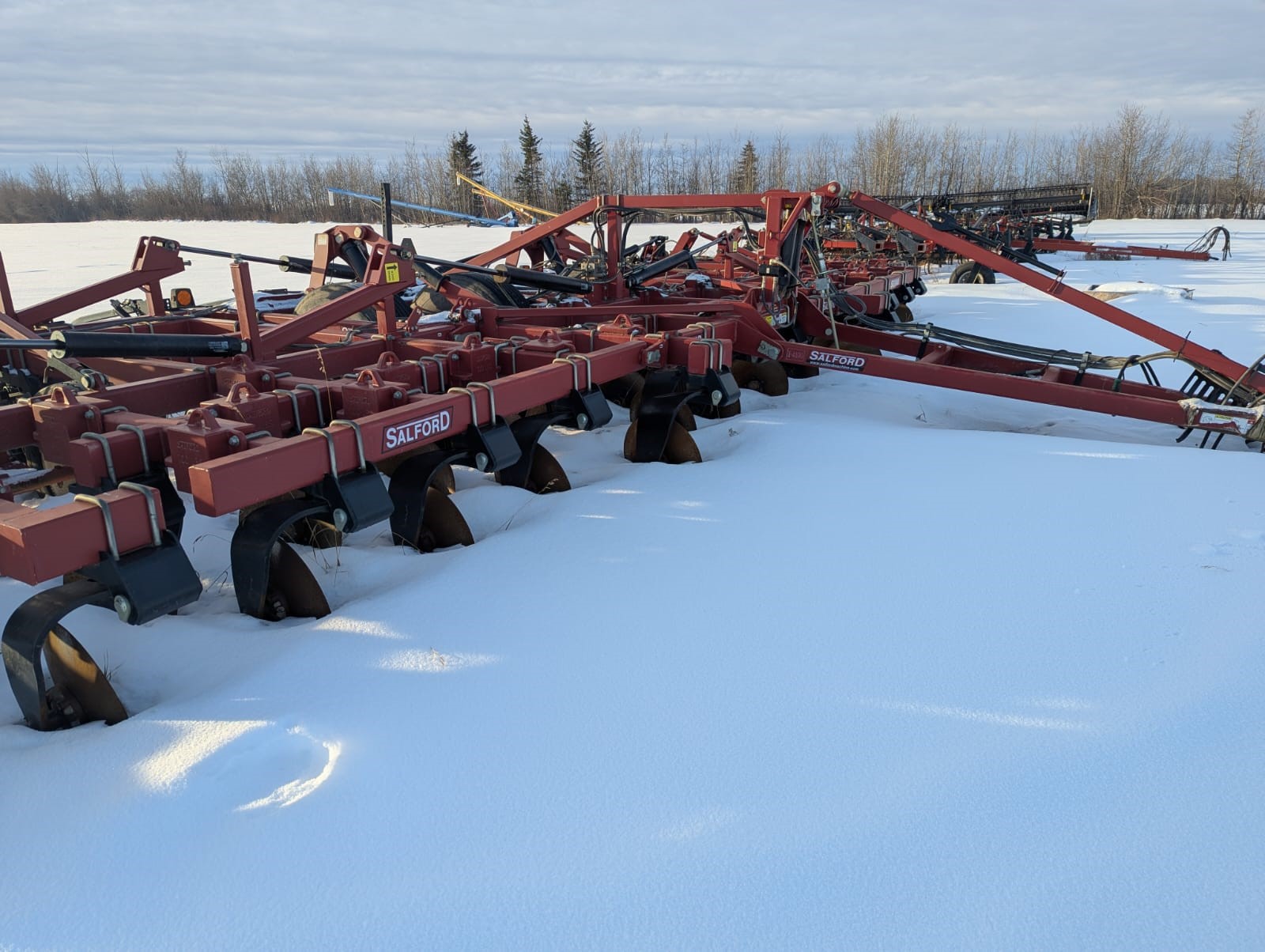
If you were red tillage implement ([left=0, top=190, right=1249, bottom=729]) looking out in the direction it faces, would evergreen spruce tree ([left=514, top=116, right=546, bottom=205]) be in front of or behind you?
behind

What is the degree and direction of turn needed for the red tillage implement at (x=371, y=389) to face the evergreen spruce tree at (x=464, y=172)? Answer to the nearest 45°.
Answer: approximately 135° to its left

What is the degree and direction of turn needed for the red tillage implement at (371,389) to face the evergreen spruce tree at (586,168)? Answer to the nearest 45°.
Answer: approximately 135° to its left

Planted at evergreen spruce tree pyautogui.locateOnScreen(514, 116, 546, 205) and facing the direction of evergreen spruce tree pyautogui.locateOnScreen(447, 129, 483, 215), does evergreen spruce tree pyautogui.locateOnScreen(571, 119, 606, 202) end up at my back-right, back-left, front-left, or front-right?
back-left

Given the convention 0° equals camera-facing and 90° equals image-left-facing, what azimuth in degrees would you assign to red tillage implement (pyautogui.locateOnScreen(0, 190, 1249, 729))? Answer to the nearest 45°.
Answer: approximately 315°

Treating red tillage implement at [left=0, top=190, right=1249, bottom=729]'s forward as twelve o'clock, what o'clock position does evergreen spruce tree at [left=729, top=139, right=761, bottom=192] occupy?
The evergreen spruce tree is roughly at 8 o'clock from the red tillage implement.
